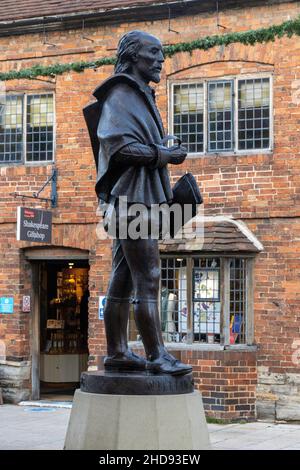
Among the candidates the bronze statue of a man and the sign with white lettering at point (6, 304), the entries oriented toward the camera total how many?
1

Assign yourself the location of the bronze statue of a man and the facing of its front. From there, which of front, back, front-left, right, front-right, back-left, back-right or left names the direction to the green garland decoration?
left

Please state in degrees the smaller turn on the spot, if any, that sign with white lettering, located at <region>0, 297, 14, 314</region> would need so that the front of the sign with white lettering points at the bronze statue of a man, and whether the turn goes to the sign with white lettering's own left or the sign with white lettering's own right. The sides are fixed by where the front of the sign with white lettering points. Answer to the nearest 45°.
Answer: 0° — it already faces it

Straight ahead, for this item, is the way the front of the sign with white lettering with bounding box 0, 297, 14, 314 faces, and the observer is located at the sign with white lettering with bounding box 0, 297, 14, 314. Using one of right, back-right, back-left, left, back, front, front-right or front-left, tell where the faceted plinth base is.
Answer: front

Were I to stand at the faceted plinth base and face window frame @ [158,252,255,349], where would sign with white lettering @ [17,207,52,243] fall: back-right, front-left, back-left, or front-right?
front-left

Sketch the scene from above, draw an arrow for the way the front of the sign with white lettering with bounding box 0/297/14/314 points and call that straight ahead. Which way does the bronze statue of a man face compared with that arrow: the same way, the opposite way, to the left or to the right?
to the left

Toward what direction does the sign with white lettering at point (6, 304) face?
toward the camera

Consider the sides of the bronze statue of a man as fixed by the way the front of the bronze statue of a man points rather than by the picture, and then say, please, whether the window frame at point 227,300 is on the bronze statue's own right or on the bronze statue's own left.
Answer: on the bronze statue's own left

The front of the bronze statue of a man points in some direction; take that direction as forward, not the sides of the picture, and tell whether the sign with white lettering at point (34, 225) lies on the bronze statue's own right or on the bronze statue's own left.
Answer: on the bronze statue's own left

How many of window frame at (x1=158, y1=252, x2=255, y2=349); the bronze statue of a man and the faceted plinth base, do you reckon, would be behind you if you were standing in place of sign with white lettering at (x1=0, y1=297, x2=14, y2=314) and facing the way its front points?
0

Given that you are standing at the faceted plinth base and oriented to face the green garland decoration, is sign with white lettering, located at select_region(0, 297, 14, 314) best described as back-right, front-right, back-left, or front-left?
front-left

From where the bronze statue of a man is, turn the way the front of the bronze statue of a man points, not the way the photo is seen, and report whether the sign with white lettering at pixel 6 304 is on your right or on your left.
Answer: on your left

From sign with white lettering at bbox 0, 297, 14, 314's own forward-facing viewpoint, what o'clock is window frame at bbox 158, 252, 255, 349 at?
The window frame is roughly at 10 o'clock from the sign with white lettering.

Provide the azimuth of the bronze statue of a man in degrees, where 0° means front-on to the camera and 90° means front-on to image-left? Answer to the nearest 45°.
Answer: approximately 270°

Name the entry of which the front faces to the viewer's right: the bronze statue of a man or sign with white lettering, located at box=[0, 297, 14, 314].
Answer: the bronze statue of a man

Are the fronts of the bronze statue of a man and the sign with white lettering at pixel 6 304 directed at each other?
no
